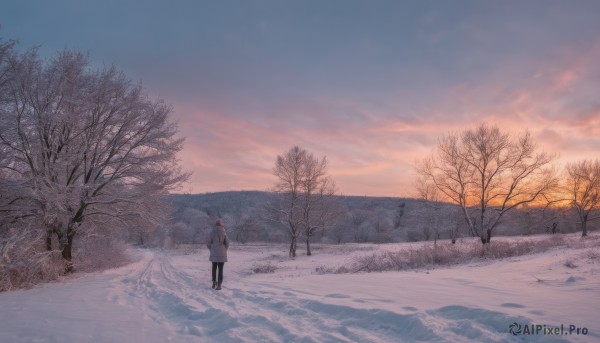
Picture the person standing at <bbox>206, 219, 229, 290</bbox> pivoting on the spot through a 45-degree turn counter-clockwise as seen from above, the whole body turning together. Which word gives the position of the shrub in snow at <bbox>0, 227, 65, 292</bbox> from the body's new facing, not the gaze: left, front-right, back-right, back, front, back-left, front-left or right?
front-left

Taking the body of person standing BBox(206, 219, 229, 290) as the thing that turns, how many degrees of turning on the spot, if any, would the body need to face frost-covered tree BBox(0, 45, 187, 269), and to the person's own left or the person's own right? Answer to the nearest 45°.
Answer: approximately 45° to the person's own left

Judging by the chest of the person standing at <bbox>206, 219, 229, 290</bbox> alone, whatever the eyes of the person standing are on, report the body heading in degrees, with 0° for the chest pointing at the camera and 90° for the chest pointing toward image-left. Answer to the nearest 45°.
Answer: approximately 180°

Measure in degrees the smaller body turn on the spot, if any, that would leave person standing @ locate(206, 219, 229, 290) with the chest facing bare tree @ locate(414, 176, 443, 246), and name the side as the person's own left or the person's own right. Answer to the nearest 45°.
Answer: approximately 45° to the person's own right
